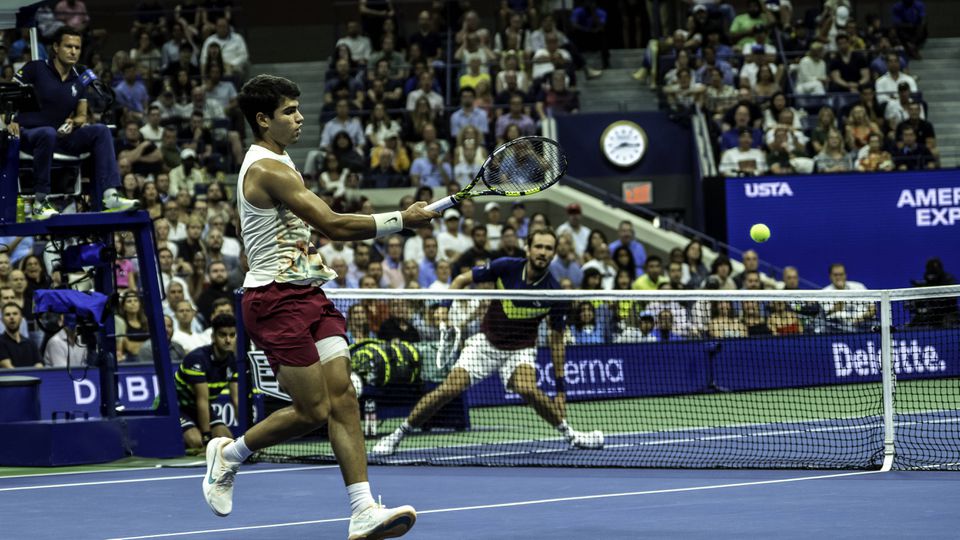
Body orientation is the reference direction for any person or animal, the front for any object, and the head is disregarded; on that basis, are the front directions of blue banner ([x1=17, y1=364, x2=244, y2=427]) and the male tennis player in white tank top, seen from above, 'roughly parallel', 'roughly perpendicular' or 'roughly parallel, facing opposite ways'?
roughly perpendicular

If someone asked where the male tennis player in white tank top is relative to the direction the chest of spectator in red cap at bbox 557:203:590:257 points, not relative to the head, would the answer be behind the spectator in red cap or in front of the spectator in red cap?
in front

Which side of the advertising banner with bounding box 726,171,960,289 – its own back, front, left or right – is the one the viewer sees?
front

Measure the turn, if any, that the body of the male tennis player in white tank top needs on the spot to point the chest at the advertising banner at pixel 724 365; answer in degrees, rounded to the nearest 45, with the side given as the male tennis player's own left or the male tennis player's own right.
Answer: approximately 45° to the male tennis player's own left

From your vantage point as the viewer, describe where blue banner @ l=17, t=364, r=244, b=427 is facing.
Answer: facing the viewer

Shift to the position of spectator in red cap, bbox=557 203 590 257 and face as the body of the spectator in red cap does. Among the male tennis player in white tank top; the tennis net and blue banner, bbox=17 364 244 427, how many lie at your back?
0

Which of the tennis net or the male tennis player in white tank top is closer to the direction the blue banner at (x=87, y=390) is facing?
the male tennis player in white tank top

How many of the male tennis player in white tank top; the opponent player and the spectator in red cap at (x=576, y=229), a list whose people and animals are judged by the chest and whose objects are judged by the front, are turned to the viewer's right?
1

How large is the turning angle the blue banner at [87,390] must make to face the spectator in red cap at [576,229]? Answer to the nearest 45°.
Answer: approximately 135° to its left

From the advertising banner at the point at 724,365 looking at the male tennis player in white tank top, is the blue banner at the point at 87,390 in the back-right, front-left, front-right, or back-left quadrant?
front-right

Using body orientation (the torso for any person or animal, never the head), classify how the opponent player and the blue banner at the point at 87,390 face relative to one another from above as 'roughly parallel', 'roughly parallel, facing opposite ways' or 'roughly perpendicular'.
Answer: roughly parallel

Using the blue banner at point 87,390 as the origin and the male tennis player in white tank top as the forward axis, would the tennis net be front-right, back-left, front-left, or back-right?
front-left

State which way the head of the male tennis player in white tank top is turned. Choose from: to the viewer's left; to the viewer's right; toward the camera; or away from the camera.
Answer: to the viewer's right

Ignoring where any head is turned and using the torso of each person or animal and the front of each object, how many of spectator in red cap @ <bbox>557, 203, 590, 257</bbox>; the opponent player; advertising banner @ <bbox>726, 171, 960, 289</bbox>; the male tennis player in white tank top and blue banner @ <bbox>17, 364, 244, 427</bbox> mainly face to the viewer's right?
1

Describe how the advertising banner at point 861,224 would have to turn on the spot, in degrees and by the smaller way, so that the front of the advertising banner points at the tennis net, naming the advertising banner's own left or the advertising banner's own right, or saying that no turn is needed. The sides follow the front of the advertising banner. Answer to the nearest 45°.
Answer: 0° — it already faces it

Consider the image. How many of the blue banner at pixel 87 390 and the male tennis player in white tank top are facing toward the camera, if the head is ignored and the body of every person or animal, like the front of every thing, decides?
1

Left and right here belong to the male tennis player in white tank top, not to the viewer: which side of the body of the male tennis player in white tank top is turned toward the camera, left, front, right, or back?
right
